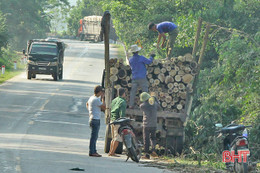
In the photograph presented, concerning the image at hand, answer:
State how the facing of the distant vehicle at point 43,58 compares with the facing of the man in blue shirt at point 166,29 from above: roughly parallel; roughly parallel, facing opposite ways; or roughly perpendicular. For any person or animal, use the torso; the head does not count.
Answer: roughly perpendicular

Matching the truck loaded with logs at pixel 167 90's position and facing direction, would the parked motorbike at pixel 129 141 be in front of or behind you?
behind

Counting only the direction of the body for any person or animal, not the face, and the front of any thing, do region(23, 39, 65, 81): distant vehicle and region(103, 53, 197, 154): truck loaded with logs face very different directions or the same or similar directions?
very different directions

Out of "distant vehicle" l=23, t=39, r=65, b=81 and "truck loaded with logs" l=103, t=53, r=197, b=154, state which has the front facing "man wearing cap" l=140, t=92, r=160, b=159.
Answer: the distant vehicle

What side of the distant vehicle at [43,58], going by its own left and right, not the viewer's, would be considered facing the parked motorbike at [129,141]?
front

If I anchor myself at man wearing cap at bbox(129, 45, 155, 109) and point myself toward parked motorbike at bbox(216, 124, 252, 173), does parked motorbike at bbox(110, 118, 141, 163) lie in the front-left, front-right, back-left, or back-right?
front-right

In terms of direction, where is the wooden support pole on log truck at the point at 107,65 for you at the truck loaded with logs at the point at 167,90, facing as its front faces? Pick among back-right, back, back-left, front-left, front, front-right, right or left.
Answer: left

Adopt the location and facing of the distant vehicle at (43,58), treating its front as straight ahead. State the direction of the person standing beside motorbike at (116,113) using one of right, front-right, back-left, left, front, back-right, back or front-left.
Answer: front

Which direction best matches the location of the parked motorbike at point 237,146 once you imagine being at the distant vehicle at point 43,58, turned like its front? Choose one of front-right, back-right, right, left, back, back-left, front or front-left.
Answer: front

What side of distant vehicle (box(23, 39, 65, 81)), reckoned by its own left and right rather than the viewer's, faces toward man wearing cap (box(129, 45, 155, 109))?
front

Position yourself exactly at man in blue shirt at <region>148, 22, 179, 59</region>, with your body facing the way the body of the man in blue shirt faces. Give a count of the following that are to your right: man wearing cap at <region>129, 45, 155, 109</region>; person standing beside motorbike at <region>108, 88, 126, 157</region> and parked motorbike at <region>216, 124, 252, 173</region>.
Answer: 0

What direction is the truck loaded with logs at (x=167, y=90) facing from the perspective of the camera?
away from the camera

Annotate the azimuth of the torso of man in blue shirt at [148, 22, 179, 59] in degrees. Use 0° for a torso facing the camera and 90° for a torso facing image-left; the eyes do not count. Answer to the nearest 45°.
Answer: approximately 90°

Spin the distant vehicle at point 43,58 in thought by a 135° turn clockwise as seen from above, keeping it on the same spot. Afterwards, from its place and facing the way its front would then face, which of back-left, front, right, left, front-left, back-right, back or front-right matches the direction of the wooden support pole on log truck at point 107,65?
back-left

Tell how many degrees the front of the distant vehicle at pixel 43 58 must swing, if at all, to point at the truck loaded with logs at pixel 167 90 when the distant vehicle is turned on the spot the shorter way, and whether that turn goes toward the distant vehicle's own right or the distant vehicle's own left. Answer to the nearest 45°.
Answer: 0° — it already faces it

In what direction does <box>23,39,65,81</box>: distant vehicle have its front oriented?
toward the camera

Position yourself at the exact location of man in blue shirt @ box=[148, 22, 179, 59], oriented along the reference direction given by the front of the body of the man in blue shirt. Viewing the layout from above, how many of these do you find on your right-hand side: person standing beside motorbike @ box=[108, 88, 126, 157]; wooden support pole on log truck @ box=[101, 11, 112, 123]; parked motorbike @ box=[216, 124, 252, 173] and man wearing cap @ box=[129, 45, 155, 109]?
0

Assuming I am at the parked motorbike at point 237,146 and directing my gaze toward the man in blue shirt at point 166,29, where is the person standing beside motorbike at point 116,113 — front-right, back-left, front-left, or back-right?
front-left
